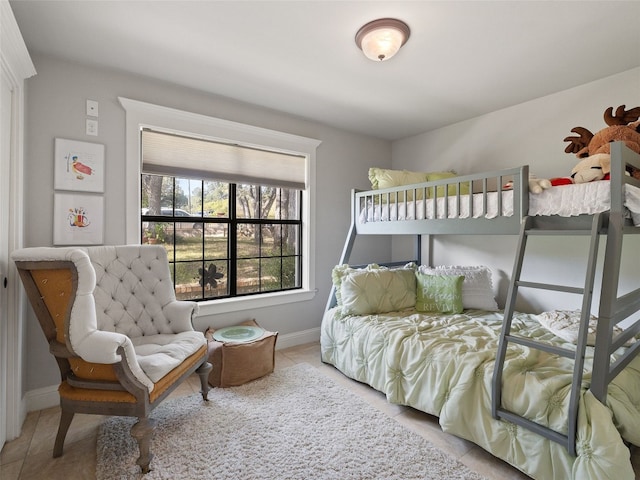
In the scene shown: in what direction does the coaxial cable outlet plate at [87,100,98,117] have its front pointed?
toward the camera

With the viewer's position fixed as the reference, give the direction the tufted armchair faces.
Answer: facing the viewer and to the right of the viewer

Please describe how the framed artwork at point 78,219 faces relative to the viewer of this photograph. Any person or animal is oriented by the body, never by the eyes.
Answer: facing the viewer

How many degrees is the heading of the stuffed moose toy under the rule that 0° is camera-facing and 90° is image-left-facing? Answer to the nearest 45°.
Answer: approximately 45°

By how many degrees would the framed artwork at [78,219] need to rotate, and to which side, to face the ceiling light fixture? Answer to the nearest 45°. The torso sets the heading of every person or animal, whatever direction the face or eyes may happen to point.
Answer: approximately 45° to its left

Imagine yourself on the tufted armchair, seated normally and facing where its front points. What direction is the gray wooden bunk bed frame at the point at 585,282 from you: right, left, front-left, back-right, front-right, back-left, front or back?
front

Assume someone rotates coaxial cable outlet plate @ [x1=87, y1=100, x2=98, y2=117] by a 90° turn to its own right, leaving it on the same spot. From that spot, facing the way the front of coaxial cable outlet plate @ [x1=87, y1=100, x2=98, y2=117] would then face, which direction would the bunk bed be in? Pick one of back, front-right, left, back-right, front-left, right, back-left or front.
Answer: back-left

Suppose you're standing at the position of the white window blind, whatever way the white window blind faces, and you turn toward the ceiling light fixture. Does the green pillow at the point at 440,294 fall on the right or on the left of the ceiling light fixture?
left

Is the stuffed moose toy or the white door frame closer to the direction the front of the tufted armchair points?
the stuffed moose toy
